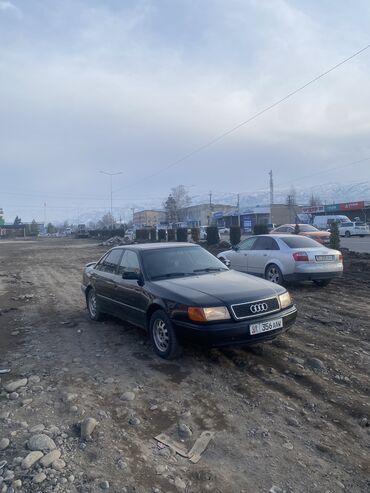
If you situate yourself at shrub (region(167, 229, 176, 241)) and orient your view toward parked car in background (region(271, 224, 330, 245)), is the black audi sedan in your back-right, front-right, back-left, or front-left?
front-right

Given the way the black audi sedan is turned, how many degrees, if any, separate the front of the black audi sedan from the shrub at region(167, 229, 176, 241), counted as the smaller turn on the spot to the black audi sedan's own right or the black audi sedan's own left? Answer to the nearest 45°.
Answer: approximately 135° to the black audi sedan's own left

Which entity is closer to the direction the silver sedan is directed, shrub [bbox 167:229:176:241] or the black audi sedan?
the shrub

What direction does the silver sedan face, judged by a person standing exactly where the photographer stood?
facing away from the viewer and to the left of the viewer

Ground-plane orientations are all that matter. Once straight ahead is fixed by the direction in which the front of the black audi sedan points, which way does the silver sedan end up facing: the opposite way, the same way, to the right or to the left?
the opposite way

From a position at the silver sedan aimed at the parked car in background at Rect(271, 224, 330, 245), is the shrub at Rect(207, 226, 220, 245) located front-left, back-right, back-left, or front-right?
front-left

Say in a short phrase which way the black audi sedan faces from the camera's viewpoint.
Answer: facing the viewer and to the right of the viewer

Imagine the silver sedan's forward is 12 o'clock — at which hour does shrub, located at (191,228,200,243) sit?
The shrub is roughly at 1 o'clock from the silver sedan.

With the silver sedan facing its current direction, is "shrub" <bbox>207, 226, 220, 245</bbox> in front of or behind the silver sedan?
in front
